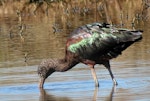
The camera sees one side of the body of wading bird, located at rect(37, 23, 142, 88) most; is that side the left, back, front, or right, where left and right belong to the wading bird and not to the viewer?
left
